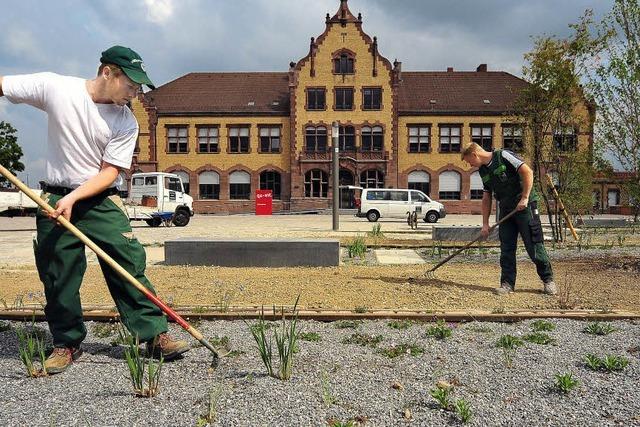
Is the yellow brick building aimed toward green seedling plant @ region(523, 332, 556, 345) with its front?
yes

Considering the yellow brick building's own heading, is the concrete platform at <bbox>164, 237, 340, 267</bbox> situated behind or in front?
in front

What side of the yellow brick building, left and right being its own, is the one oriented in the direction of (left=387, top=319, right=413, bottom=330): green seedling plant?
front

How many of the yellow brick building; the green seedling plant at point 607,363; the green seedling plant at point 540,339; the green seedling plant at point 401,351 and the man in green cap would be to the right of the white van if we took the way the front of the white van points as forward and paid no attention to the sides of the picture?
4

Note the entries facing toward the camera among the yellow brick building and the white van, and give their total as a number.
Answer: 1

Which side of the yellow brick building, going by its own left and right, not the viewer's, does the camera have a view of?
front

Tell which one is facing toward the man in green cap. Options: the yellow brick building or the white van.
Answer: the yellow brick building

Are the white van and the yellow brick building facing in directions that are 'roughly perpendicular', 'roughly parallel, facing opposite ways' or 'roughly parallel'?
roughly perpendicular

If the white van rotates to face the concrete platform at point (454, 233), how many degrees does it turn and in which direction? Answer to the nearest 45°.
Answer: approximately 90° to its right

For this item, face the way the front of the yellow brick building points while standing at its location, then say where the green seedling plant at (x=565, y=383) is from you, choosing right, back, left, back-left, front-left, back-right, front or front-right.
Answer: front

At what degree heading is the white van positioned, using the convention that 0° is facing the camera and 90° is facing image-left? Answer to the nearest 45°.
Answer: approximately 270°

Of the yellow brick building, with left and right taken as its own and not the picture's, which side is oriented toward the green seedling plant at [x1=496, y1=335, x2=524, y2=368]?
front

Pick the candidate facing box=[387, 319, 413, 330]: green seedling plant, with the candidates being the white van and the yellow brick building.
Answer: the yellow brick building

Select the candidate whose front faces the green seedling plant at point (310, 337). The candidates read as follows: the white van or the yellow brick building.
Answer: the yellow brick building

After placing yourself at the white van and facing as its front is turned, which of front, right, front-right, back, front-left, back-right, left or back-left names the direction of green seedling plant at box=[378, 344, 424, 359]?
right

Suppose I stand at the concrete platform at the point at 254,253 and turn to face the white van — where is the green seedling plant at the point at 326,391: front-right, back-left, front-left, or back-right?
back-right

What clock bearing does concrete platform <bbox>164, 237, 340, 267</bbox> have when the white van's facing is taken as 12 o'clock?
The concrete platform is roughly at 3 o'clock from the white van.
